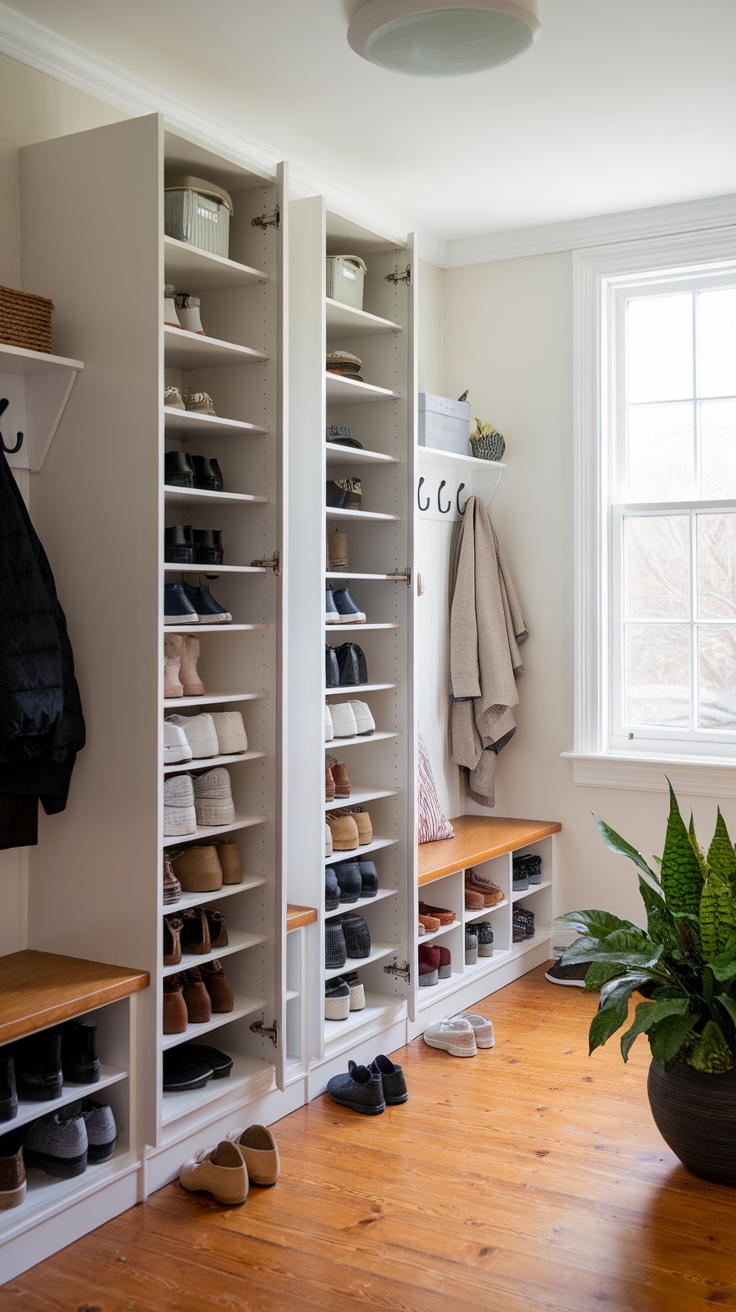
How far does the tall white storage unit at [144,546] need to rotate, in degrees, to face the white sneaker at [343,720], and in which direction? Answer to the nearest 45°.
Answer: approximately 90° to its left

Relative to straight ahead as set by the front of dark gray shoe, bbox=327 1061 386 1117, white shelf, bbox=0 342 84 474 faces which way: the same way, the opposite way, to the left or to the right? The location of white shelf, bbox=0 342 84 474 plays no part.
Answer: the opposite way

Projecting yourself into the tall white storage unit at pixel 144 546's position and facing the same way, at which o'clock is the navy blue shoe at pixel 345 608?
The navy blue shoe is roughly at 9 o'clock from the tall white storage unit.

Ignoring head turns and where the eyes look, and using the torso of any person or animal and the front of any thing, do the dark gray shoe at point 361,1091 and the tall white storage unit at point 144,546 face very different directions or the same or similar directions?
very different directions

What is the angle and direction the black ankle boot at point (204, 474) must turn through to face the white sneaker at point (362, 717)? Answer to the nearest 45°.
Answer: approximately 90° to its left

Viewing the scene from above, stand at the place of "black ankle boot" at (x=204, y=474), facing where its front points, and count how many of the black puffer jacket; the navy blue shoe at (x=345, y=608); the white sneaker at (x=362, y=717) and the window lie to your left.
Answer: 3

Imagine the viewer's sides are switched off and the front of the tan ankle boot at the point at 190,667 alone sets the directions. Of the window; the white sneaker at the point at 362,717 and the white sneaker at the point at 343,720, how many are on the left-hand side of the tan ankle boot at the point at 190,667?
3

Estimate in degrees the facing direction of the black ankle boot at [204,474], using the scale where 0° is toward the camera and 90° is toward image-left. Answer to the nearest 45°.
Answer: approximately 315°
